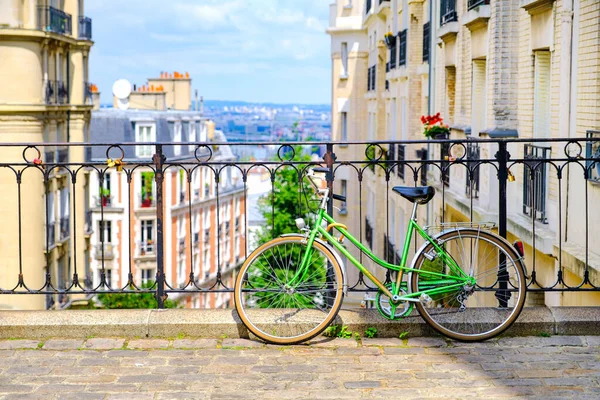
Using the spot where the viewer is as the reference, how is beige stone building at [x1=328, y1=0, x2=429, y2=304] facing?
facing the viewer and to the left of the viewer

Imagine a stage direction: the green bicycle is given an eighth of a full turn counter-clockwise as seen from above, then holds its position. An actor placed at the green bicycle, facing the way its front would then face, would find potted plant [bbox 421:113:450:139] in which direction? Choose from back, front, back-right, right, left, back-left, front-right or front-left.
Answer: back-right

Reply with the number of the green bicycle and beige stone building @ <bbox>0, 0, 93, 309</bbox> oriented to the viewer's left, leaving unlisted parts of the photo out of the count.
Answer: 1

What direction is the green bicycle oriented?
to the viewer's left

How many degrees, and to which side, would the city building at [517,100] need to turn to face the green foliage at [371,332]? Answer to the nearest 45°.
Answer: approximately 45° to its left

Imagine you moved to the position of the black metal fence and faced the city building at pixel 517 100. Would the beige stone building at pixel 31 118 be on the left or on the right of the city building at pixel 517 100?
left

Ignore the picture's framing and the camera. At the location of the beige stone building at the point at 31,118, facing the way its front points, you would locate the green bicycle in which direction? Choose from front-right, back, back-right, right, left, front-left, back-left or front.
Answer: front-right

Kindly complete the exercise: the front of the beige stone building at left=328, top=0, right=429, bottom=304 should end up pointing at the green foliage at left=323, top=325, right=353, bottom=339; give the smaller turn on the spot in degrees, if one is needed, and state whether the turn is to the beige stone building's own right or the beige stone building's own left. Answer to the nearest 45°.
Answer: approximately 45° to the beige stone building's own left

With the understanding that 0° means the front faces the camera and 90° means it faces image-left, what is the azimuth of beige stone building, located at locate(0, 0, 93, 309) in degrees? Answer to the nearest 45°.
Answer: approximately 315°

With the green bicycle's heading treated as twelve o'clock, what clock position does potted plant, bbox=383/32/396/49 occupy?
The potted plant is roughly at 3 o'clock from the green bicycle.

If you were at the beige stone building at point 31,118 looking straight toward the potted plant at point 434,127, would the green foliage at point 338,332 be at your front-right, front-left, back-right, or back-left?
front-right

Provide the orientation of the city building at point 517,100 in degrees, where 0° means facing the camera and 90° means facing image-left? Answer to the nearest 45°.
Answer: approximately 45°

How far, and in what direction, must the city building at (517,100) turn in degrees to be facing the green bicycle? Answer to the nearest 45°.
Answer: approximately 45° to its left
